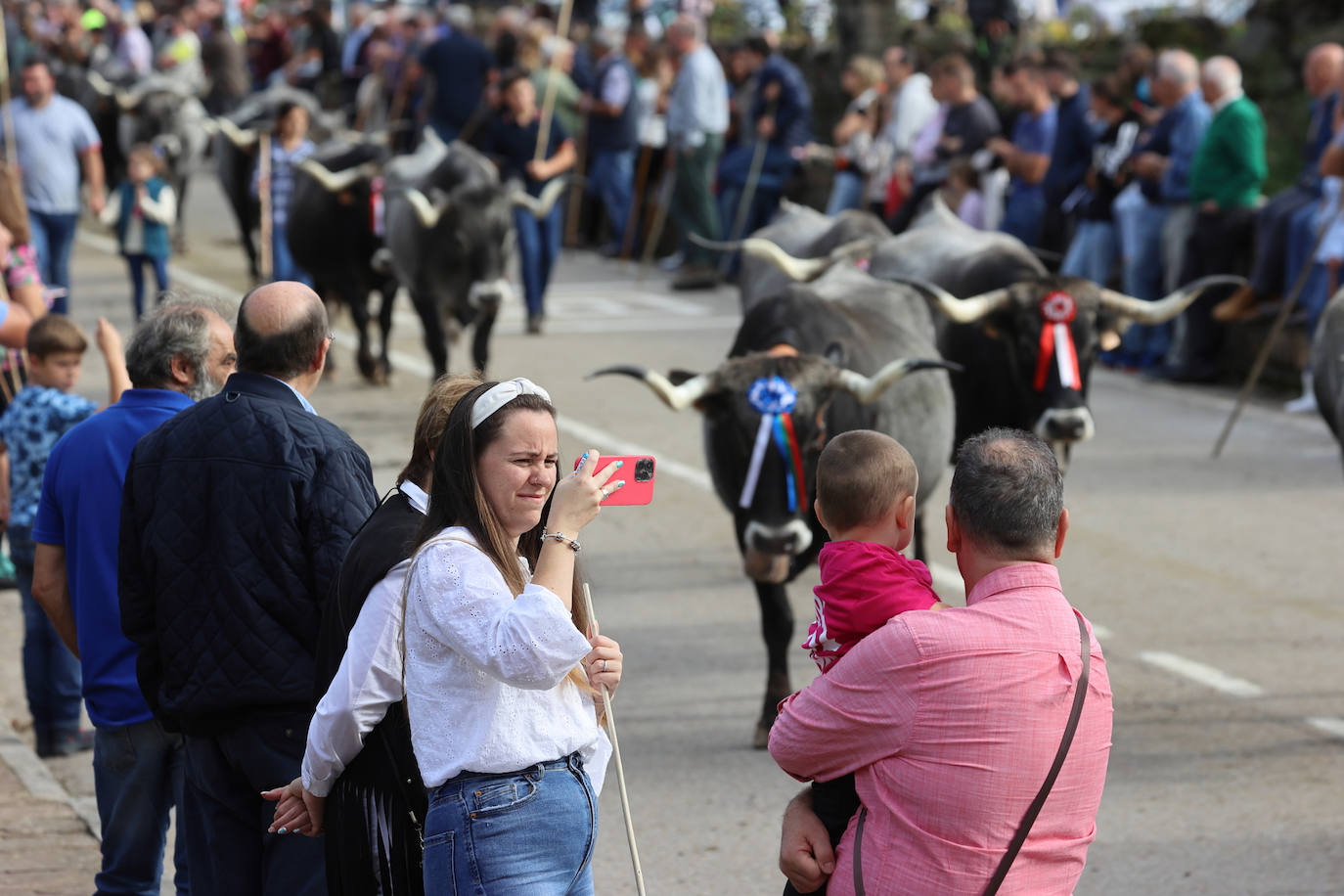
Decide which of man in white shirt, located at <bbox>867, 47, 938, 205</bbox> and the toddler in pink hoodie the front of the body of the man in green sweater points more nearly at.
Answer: the man in white shirt

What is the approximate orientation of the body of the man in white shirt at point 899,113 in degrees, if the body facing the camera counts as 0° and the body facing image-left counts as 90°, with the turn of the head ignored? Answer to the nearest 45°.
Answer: approximately 90°

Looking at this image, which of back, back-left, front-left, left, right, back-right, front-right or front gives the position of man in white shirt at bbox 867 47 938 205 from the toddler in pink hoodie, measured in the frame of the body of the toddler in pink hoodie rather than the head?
front-left

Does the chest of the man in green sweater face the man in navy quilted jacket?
no

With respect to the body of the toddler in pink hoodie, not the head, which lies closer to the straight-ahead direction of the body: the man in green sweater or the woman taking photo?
the man in green sweater

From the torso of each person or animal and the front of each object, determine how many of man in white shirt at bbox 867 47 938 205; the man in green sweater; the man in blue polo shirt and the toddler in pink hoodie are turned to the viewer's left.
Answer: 2

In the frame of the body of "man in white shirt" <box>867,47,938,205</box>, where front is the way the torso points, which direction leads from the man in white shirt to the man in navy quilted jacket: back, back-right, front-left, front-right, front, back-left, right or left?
left

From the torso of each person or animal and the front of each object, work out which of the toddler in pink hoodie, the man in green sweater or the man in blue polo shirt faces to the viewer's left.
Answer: the man in green sweater

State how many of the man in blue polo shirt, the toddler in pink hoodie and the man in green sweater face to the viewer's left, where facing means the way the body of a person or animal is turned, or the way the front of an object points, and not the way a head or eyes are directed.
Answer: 1

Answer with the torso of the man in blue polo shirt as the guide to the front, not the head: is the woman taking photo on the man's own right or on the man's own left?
on the man's own right

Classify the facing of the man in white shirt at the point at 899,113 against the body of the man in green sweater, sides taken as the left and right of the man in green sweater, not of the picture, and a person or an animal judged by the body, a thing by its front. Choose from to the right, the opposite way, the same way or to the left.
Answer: the same way

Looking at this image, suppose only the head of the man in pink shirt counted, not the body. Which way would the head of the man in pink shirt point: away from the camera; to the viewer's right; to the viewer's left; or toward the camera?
away from the camera

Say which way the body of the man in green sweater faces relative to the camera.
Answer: to the viewer's left

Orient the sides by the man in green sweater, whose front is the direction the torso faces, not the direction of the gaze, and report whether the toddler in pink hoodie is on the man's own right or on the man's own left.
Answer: on the man's own left

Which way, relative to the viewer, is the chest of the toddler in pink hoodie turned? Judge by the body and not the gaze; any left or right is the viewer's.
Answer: facing away from the viewer and to the right of the viewer

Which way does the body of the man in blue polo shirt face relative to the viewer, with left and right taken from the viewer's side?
facing away from the viewer and to the right of the viewer

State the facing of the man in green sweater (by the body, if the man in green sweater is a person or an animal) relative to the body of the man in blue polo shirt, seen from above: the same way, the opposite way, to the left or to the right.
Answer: to the left

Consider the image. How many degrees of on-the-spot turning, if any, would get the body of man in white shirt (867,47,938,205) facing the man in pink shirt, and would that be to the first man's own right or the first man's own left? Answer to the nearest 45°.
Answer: approximately 90° to the first man's own left
